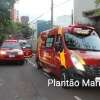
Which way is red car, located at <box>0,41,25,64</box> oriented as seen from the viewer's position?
toward the camera
